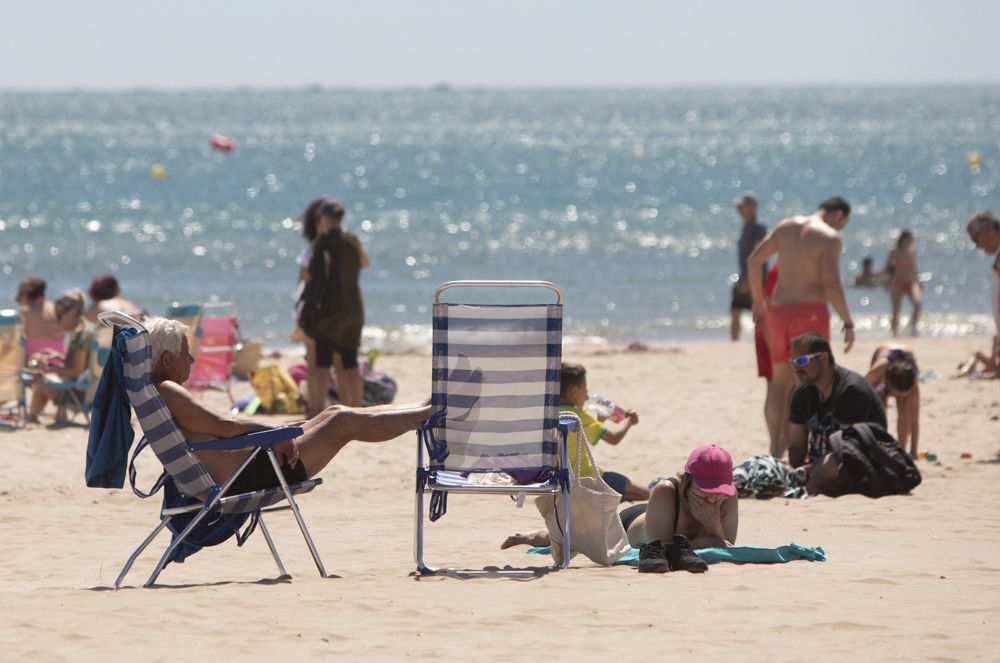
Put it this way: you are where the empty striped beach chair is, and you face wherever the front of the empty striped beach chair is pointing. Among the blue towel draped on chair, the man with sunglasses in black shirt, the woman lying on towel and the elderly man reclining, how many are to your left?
2

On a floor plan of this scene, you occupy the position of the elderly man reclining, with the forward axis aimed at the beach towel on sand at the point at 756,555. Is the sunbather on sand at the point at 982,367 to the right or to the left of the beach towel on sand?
left

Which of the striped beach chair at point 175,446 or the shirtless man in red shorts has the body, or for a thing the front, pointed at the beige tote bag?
the striped beach chair

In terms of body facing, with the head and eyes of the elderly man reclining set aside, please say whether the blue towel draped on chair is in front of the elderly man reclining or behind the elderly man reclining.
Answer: behind

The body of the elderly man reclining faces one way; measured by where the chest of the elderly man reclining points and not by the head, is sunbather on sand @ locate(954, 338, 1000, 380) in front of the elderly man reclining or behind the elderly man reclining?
in front

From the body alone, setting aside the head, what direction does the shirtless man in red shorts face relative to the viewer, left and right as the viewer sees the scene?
facing away from the viewer and to the right of the viewer

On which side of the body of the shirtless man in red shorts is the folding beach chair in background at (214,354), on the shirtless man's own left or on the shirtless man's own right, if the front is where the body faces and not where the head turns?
on the shirtless man's own left

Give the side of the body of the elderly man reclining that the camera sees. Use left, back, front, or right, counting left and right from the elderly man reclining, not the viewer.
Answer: right

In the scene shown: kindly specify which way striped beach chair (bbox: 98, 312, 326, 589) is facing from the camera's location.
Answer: facing to the right of the viewer

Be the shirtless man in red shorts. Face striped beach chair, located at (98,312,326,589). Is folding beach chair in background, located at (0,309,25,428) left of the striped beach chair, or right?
right

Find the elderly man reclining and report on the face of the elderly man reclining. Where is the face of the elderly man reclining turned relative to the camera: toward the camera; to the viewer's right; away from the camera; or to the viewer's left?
to the viewer's right
